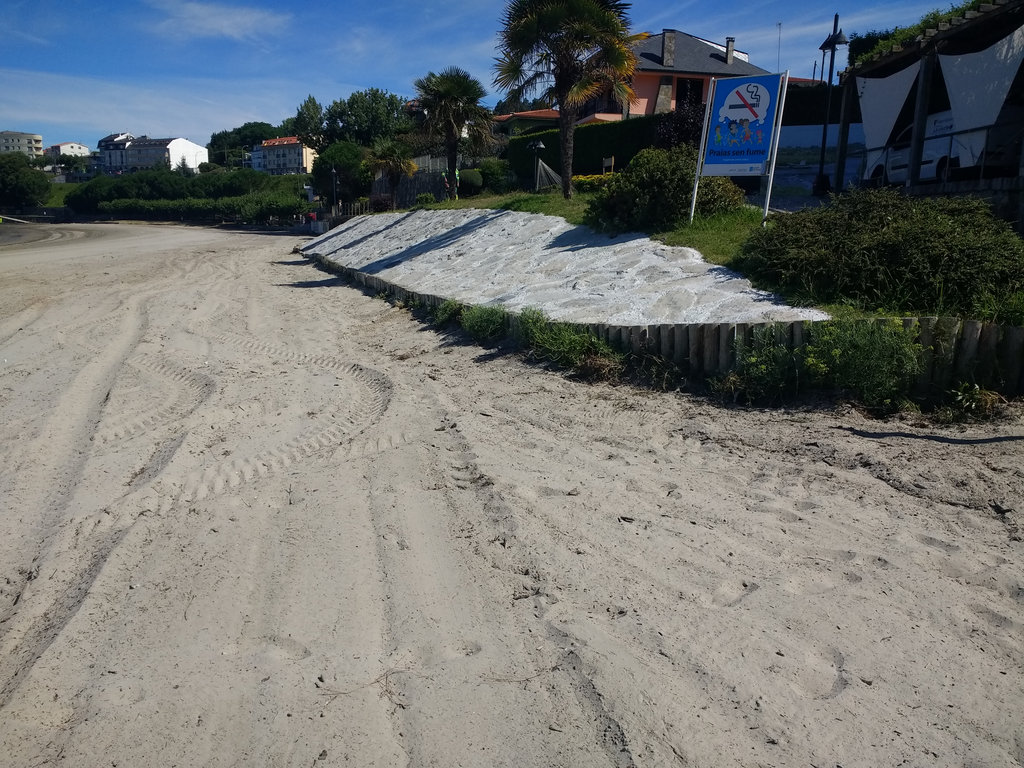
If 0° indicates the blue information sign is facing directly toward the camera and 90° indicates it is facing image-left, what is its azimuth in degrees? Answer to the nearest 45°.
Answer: approximately 0°

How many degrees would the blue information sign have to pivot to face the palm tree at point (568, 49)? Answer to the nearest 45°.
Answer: approximately 135° to its right

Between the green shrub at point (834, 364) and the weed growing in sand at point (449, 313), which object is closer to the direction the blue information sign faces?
the green shrub

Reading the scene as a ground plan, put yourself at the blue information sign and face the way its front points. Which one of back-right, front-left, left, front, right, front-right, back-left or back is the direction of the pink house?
back

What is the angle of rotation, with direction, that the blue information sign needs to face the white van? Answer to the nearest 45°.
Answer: approximately 135° to its left

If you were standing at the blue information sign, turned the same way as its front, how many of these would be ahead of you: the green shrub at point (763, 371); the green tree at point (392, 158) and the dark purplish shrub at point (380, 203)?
1

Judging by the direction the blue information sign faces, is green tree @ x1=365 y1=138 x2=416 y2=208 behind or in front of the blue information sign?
behind

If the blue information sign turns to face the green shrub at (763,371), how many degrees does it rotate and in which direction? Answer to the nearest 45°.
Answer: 0° — it already faces it

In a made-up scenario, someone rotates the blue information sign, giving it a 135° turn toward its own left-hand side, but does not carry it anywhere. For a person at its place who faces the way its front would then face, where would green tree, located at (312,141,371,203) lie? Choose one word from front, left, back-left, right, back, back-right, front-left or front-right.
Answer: left

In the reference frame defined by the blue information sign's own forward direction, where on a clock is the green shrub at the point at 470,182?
The green shrub is roughly at 5 o'clock from the blue information sign.

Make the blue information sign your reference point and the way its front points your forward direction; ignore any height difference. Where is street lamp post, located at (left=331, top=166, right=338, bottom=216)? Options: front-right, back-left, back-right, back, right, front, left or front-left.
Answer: back-right

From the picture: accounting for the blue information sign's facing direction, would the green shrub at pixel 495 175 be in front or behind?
behind

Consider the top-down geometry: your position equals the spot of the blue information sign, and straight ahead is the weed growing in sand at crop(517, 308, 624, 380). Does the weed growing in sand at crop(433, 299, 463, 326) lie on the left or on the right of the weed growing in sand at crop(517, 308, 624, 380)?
right

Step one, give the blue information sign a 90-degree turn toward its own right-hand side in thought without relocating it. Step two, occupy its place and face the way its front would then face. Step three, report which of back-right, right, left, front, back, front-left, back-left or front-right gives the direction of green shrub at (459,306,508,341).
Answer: front-left

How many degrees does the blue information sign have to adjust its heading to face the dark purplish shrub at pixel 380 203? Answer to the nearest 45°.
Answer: approximately 135° to its right

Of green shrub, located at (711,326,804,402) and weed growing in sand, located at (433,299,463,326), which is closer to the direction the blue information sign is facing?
the green shrub

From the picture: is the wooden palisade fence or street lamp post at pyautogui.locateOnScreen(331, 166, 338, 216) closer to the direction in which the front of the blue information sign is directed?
the wooden palisade fence
